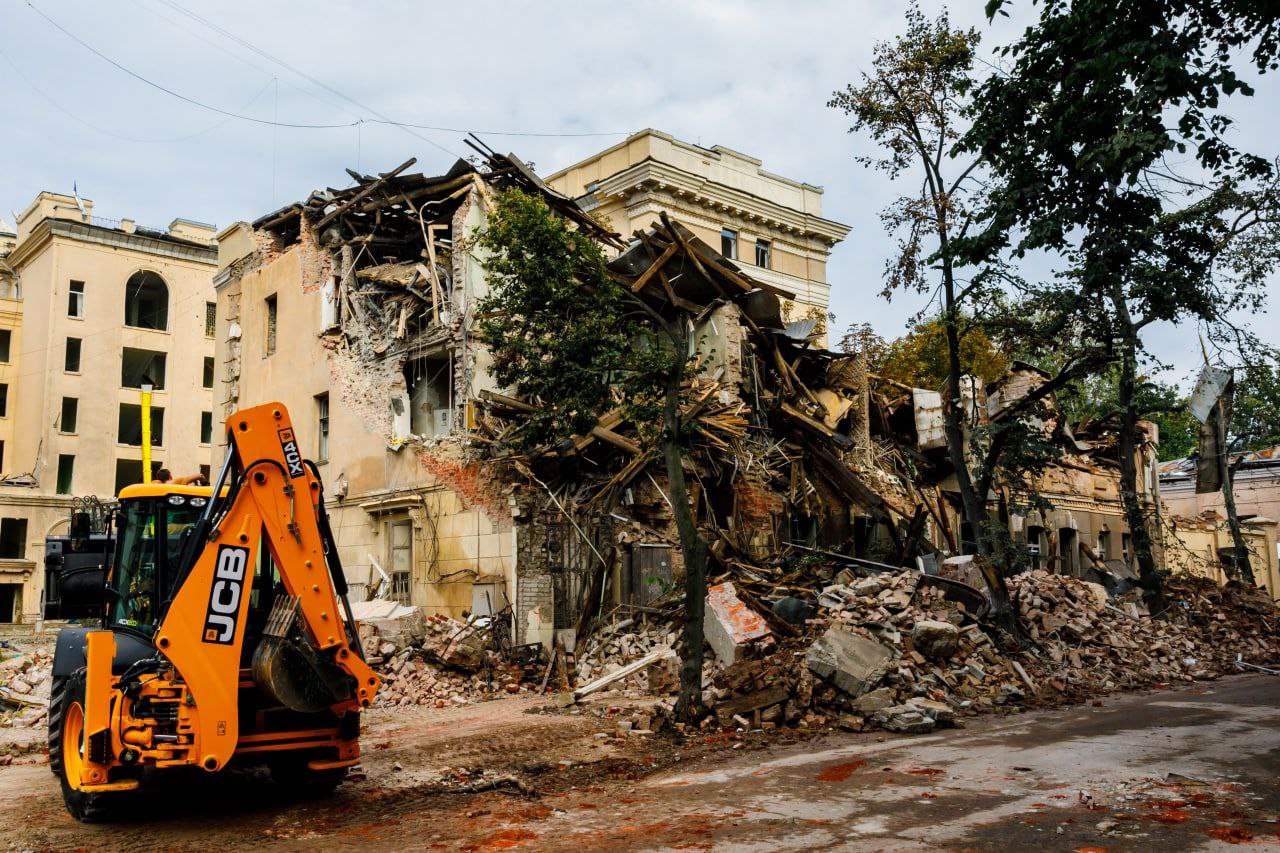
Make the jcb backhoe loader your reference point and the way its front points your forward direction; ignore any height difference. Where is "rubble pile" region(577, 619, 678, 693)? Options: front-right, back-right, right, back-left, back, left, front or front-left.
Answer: right

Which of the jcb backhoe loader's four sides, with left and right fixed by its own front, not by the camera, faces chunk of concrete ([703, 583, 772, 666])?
right

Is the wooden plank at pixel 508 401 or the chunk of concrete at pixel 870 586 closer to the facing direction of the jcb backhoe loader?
the wooden plank

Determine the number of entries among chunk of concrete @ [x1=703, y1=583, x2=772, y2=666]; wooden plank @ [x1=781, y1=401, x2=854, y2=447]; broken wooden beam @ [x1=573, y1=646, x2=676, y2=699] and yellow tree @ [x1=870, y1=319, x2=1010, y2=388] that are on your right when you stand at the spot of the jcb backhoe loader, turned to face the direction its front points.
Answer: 4

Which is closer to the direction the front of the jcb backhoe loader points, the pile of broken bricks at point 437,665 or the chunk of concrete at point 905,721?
the pile of broken bricks

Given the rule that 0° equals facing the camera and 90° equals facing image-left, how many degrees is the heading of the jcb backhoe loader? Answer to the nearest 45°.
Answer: approximately 135°

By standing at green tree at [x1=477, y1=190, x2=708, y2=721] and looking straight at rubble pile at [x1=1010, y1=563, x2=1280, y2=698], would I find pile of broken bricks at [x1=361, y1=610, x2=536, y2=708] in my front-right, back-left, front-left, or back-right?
back-left

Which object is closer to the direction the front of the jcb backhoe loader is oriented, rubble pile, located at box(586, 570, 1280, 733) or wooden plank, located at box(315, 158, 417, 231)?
the wooden plank

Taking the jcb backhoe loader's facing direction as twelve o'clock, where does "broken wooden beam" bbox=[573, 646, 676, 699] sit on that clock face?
The broken wooden beam is roughly at 3 o'clock from the jcb backhoe loader.

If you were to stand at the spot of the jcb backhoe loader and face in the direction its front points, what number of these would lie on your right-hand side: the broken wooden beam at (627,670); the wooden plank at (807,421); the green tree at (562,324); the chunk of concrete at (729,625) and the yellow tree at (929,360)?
5

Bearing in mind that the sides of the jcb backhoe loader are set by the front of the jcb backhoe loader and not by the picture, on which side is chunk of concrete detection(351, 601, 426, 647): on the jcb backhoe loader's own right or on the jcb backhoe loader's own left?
on the jcb backhoe loader's own right

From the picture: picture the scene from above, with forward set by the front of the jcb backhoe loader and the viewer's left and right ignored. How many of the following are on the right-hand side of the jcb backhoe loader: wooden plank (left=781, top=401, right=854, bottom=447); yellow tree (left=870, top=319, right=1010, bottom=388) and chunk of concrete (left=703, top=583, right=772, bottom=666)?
3

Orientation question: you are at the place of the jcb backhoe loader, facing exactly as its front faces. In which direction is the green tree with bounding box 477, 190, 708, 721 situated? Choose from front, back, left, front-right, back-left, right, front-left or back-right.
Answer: right

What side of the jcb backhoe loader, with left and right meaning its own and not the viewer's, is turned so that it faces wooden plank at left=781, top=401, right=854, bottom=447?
right
